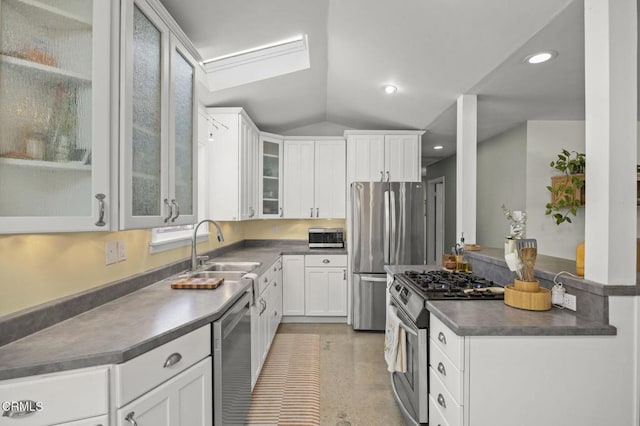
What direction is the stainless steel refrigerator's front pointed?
toward the camera

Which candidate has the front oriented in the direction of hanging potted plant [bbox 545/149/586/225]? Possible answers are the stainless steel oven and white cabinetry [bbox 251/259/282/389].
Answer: the white cabinetry

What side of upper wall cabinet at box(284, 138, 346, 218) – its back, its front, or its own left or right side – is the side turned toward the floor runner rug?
front

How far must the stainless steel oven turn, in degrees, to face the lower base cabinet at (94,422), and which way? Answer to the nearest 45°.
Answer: approximately 45° to its left

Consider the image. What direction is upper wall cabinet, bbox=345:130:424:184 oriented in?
toward the camera

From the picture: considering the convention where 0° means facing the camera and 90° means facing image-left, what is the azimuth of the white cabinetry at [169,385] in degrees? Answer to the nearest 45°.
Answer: approximately 315°

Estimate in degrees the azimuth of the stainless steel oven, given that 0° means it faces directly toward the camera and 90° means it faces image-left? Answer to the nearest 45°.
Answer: approximately 90°

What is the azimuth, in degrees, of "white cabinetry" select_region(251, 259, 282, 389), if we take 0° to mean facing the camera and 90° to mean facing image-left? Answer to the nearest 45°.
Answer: approximately 270°

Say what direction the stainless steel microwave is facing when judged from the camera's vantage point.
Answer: facing the viewer

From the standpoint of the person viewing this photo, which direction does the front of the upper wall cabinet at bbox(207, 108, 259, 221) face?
facing to the right of the viewer
